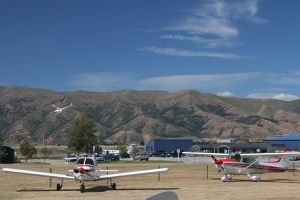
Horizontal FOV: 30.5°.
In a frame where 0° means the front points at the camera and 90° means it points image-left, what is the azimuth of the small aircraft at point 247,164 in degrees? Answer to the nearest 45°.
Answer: approximately 45°
